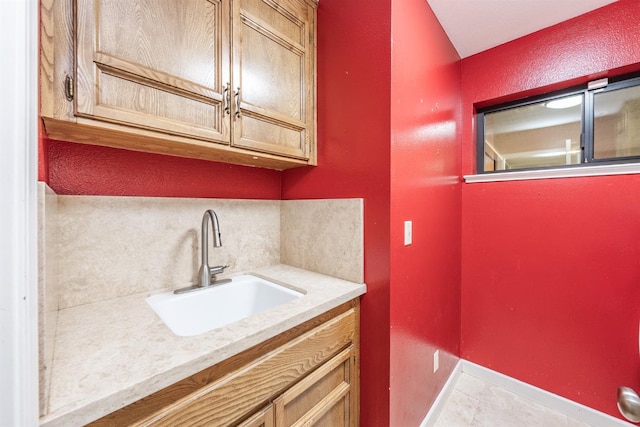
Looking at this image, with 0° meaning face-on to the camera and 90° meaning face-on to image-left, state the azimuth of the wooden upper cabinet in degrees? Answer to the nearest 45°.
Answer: approximately 315°

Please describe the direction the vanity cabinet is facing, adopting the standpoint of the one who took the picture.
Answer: facing the viewer and to the right of the viewer

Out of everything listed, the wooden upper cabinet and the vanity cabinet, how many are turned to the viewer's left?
0

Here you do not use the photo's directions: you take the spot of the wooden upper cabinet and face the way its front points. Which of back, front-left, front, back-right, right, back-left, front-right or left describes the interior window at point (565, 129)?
front-left
